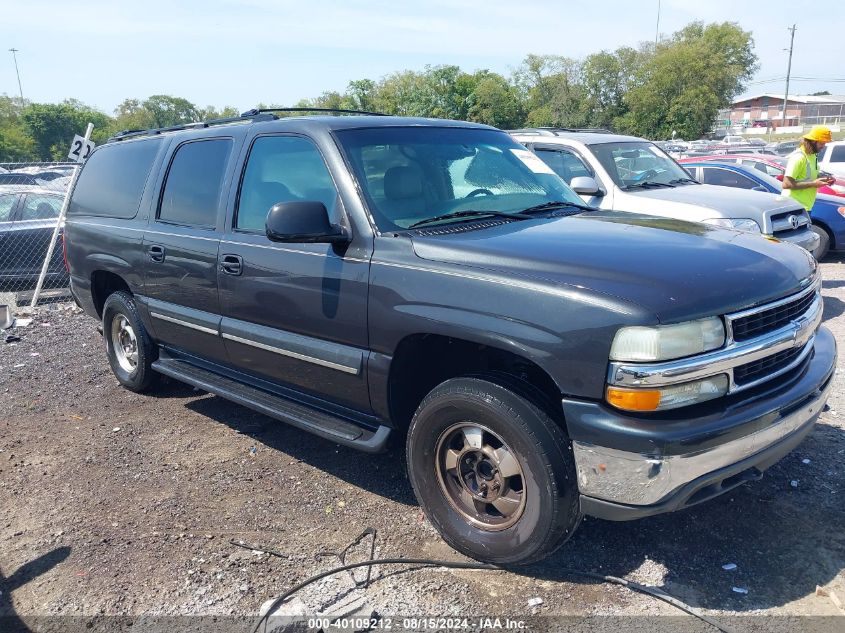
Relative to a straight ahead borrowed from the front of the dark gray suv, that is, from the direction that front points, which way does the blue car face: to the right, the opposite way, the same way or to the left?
the same way

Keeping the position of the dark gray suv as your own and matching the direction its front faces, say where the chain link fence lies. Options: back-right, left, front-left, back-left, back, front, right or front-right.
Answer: back

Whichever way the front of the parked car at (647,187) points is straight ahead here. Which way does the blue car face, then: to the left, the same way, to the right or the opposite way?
the same way

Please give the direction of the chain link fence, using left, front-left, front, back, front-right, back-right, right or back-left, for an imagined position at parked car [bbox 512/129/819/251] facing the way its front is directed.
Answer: back-right

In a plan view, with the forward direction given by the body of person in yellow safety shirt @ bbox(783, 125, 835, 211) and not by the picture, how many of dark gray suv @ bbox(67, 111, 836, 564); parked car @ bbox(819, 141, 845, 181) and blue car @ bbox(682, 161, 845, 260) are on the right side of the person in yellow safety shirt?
1

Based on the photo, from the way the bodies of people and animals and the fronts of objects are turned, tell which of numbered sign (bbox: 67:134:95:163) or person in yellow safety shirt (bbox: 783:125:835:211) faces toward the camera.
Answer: the numbered sign

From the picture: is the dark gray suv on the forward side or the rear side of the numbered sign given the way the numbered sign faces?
on the forward side

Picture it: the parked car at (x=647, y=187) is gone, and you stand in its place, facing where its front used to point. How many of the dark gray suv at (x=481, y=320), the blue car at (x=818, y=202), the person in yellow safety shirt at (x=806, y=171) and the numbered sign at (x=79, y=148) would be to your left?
2

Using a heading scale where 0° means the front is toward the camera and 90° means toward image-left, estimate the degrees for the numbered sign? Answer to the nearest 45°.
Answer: approximately 0°

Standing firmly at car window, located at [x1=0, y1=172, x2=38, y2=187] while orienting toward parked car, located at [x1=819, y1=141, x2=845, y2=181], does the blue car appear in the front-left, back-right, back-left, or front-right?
front-right

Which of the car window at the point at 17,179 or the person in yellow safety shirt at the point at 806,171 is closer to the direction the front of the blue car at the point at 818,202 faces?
the person in yellow safety shirt

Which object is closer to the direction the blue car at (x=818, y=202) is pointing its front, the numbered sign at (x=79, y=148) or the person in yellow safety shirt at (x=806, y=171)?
the person in yellow safety shirt

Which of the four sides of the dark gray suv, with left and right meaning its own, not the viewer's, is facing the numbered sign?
back

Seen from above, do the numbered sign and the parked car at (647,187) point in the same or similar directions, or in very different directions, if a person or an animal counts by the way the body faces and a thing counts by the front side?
same or similar directions

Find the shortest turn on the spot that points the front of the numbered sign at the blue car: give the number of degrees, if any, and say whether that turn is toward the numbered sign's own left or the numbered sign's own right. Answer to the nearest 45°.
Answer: approximately 45° to the numbered sign's own left
